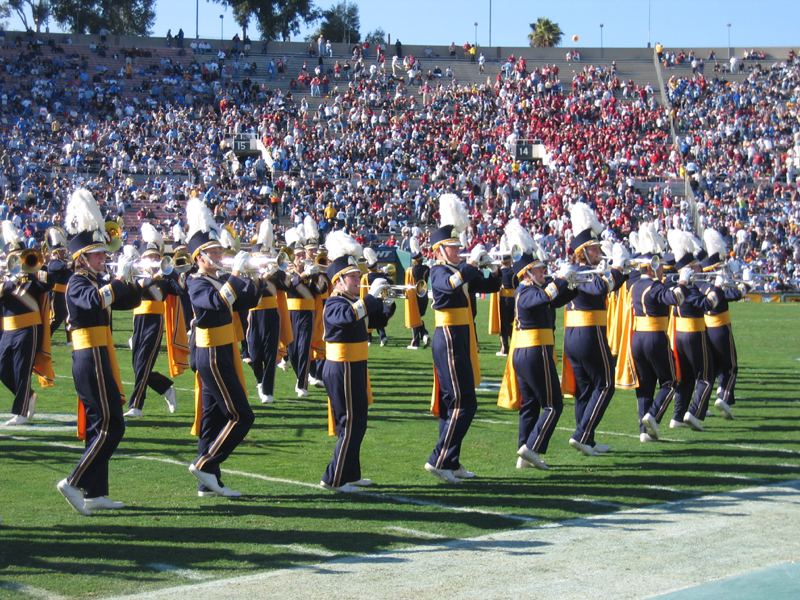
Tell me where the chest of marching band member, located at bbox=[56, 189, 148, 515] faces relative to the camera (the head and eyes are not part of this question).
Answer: to the viewer's right

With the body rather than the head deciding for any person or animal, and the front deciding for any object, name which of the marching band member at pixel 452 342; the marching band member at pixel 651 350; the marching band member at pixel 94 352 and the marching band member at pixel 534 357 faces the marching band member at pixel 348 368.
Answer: the marching band member at pixel 94 352

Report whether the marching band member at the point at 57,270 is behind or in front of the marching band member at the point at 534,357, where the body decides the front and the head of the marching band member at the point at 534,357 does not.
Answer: behind

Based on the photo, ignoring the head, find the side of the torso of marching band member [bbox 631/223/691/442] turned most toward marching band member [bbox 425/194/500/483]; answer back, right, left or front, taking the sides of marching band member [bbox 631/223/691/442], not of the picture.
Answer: back

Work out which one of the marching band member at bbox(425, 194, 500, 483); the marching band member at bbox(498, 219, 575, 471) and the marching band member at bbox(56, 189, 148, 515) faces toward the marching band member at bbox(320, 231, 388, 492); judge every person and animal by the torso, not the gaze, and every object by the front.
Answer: the marching band member at bbox(56, 189, 148, 515)

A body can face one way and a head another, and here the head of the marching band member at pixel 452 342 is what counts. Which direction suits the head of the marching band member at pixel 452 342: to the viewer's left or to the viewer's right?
to the viewer's right

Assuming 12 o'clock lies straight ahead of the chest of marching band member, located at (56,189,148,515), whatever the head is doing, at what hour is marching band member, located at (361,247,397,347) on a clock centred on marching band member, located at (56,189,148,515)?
marching band member, located at (361,247,397,347) is roughly at 10 o'clock from marching band member, located at (56,189,148,515).

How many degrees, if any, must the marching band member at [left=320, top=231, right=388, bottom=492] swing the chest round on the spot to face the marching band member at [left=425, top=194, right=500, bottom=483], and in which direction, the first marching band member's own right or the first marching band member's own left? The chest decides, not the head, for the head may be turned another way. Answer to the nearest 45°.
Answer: approximately 45° to the first marching band member's own left

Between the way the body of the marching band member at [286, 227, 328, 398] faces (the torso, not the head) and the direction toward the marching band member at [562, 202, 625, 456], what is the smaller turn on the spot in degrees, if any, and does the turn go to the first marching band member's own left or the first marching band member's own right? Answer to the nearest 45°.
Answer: approximately 90° to the first marching band member's own left
